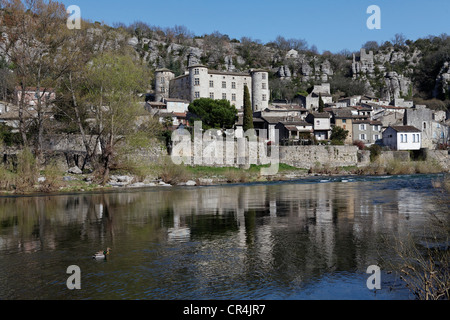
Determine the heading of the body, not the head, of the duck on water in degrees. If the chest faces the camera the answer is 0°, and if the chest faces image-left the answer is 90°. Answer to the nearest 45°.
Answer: approximately 270°
